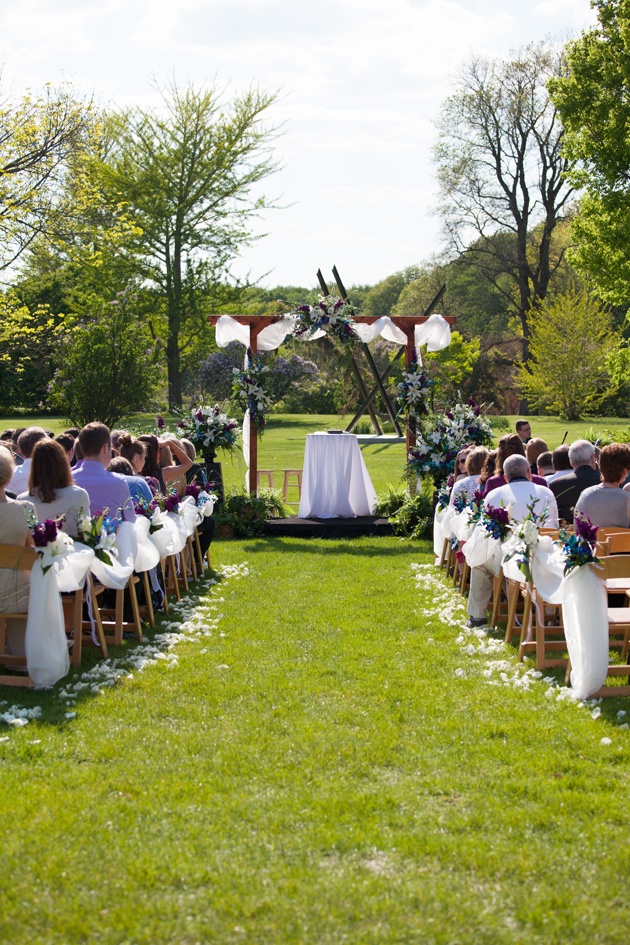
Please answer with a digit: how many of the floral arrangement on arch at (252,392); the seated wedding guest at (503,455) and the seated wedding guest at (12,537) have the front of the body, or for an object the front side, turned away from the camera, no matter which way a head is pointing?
2

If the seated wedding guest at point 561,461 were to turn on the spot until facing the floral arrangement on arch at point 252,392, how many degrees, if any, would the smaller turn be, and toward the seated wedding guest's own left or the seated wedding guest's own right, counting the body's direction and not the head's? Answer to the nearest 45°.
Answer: approximately 45° to the seated wedding guest's own left

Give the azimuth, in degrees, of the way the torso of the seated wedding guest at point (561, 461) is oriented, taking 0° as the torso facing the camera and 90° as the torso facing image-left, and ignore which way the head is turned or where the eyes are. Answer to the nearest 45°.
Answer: approximately 180°

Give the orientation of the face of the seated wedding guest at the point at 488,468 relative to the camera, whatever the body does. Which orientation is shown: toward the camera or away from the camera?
away from the camera

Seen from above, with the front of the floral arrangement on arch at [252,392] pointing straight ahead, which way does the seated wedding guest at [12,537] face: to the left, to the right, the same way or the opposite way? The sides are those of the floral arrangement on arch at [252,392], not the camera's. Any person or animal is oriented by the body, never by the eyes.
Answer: the opposite way

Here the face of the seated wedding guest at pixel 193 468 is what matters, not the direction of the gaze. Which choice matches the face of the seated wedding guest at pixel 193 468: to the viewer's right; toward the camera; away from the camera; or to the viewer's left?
away from the camera

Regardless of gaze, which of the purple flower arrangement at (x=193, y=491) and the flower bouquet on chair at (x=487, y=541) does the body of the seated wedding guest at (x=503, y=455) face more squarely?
the purple flower arrangement

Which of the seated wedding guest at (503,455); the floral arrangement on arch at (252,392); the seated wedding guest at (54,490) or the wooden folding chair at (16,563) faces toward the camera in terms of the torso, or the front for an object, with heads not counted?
the floral arrangement on arch

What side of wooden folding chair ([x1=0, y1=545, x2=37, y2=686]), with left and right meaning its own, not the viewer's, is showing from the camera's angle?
back

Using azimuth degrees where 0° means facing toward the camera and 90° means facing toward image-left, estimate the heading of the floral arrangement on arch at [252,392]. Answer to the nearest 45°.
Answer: approximately 0°

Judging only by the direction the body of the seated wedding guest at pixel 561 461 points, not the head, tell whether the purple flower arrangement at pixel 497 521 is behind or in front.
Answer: behind

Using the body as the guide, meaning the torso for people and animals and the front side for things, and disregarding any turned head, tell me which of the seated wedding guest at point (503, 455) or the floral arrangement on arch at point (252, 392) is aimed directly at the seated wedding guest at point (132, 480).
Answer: the floral arrangement on arch

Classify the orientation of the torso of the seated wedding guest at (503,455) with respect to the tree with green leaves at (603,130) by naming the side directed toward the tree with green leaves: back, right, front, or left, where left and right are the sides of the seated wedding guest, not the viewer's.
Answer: front

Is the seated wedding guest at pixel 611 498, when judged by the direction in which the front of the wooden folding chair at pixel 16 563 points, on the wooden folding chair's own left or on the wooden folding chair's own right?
on the wooden folding chair's own right

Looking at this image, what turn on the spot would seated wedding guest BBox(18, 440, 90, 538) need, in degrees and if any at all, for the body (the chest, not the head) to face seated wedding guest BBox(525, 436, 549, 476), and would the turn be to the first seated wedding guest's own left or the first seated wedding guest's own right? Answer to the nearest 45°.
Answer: approximately 45° to the first seated wedding guest's own right

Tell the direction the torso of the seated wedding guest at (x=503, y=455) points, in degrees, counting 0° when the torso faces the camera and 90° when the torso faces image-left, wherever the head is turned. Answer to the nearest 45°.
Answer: approximately 180°

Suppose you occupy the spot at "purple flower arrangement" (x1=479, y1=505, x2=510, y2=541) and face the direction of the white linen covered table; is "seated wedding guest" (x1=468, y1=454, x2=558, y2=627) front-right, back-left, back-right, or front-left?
front-right

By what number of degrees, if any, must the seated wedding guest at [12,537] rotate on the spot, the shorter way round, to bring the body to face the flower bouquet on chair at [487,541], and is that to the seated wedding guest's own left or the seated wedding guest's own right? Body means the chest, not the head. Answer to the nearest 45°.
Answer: approximately 90° to the seated wedding guest's own right

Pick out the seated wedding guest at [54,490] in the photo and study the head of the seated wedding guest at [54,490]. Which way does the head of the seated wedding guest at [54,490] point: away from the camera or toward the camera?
away from the camera

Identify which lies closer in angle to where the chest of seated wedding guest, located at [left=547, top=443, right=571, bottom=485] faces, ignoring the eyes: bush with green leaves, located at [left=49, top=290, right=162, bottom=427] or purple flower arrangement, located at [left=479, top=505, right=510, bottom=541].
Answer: the bush with green leaves

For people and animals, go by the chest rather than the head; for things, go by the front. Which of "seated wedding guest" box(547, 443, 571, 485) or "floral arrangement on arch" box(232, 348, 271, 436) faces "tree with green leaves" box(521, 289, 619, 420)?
the seated wedding guest

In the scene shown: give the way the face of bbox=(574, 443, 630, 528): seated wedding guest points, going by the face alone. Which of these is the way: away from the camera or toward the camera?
away from the camera
